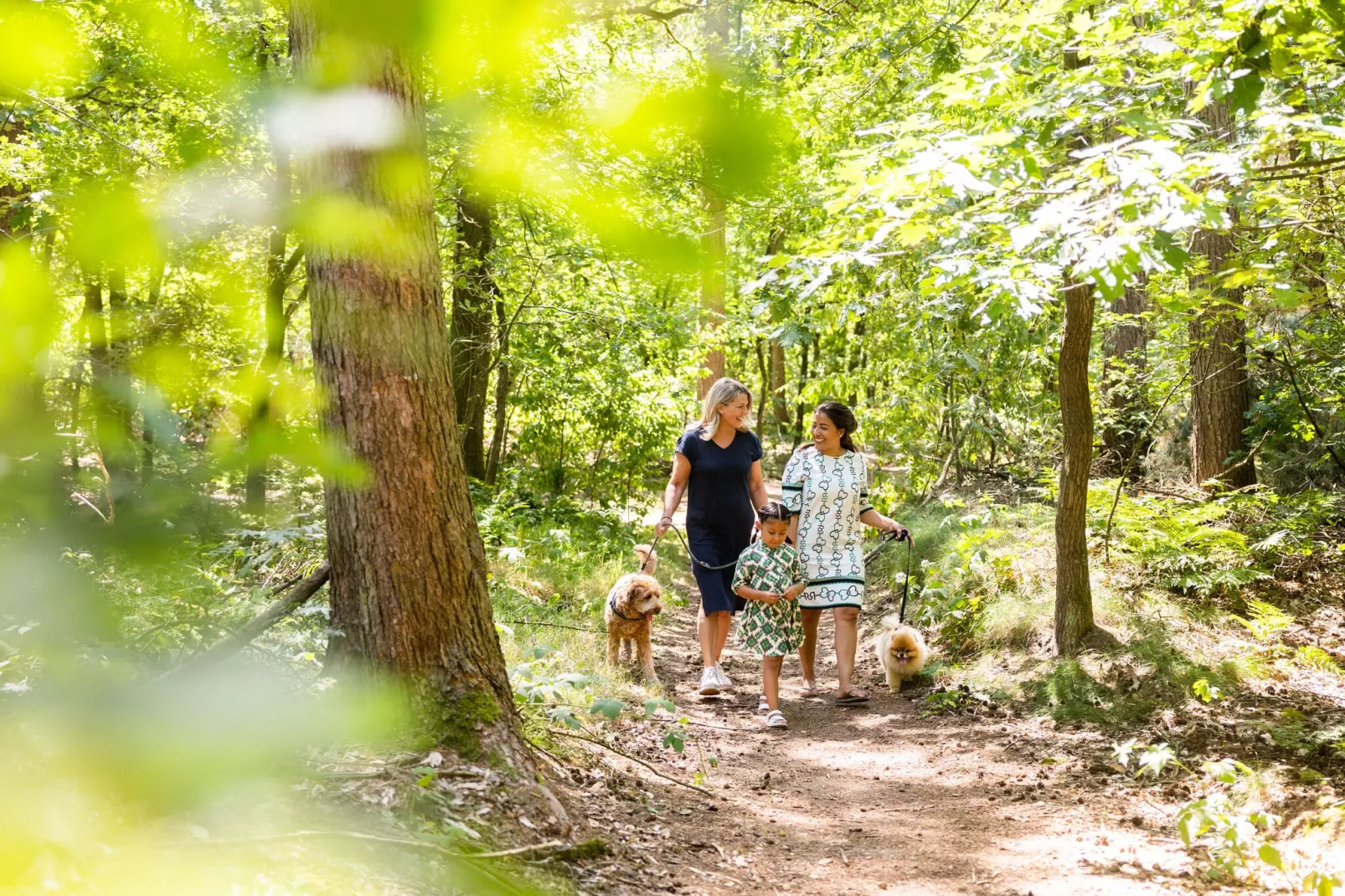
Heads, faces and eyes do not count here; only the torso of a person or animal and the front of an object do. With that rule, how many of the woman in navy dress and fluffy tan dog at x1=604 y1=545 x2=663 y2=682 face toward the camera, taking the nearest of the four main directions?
2

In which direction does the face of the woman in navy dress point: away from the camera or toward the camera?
toward the camera

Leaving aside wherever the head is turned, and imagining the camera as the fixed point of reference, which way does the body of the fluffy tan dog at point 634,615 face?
toward the camera

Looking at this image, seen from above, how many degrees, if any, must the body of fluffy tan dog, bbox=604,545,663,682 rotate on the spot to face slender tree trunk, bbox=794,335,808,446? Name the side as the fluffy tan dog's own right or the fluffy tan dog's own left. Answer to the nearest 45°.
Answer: approximately 180°

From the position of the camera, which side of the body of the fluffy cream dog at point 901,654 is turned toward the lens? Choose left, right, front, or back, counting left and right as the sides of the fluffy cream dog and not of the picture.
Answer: front

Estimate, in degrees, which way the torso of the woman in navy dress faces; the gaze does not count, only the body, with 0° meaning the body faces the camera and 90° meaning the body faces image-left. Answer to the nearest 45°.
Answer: approximately 0°

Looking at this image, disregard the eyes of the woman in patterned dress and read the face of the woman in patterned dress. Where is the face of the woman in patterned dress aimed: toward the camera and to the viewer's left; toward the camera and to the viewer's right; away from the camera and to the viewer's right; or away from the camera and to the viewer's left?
toward the camera and to the viewer's left

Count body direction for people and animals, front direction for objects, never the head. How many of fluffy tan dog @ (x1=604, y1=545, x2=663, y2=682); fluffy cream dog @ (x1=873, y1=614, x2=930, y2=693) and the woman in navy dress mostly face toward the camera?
3

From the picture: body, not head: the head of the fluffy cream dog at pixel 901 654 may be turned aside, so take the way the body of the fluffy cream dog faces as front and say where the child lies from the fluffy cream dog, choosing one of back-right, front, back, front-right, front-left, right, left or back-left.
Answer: front-right

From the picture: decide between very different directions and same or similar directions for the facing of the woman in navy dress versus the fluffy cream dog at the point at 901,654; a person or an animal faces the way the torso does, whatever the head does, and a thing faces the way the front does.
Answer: same or similar directions

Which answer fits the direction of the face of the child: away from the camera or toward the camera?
toward the camera

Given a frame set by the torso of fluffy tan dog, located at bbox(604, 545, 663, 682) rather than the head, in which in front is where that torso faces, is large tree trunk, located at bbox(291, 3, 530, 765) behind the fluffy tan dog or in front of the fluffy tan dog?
in front
